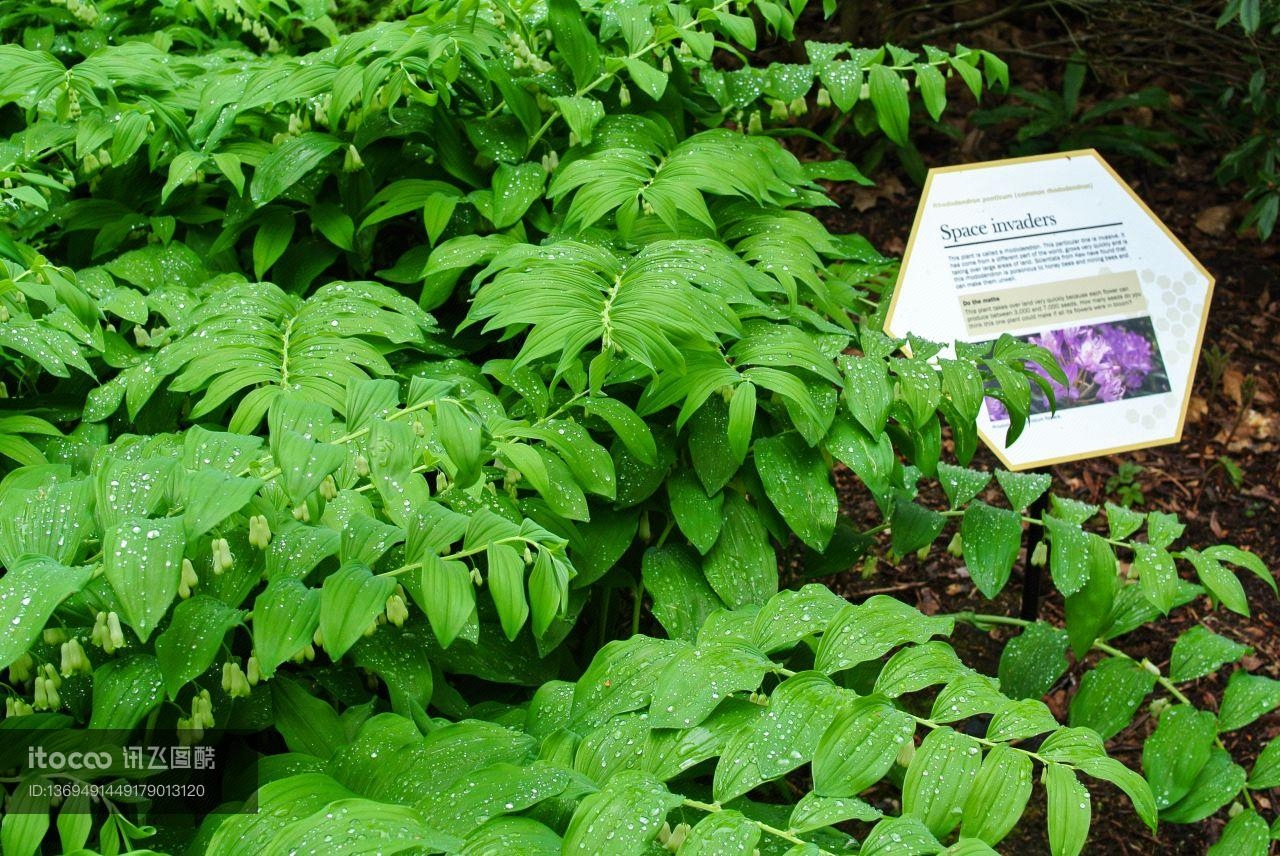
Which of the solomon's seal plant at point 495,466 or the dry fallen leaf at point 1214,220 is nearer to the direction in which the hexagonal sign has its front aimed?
the solomon's seal plant

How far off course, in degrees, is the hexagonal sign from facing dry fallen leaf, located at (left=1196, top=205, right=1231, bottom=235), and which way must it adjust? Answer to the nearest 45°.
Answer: approximately 180°

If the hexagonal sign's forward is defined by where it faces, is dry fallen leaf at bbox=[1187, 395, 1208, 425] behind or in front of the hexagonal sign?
behind

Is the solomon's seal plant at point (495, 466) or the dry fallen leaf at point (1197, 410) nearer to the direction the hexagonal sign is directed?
the solomon's seal plant

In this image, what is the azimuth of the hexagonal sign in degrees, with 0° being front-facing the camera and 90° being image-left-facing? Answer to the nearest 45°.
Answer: approximately 0°
